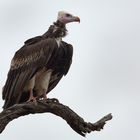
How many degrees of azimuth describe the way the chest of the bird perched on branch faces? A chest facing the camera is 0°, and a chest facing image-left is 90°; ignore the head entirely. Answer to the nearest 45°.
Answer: approximately 315°
